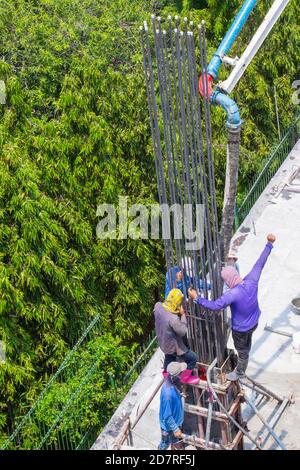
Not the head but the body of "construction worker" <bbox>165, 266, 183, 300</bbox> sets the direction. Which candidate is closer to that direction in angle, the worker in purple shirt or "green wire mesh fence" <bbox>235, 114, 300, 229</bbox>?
the worker in purple shirt

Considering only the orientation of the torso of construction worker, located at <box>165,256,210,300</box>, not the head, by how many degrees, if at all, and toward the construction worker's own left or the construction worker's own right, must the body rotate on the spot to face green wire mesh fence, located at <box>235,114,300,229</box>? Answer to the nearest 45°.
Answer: approximately 90° to the construction worker's own left

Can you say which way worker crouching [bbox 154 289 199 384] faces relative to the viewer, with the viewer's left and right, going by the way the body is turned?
facing away from the viewer and to the right of the viewer

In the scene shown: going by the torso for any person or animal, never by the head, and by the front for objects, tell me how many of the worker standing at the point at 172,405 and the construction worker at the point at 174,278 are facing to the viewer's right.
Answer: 2

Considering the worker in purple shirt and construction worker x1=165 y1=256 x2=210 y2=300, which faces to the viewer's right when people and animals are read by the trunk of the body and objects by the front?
the construction worker

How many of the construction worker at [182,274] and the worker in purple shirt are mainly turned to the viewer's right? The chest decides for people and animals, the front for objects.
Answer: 1

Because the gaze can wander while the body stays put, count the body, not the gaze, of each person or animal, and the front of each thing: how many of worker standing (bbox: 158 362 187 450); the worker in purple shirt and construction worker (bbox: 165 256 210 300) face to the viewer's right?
2

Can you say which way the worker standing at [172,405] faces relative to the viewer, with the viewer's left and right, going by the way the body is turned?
facing to the right of the viewer

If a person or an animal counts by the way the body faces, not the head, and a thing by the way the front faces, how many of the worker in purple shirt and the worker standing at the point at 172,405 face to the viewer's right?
1

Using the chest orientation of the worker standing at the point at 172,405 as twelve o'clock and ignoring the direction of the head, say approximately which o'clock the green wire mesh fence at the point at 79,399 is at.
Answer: The green wire mesh fence is roughly at 8 o'clock from the worker standing.

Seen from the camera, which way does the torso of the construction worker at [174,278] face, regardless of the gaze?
to the viewer's right
